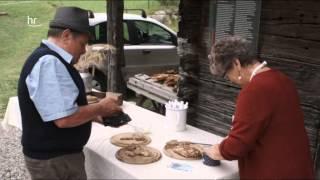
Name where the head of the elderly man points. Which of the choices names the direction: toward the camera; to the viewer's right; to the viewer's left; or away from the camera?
to the viewer's right

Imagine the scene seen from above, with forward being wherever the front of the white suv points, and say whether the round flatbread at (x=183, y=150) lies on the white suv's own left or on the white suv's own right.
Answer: on the white suv's own right

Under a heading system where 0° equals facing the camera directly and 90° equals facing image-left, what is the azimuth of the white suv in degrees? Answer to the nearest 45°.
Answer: approximately 270°

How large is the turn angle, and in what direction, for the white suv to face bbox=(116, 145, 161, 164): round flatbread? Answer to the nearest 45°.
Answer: approximately 90° to its right

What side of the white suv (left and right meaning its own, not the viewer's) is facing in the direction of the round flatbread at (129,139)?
right

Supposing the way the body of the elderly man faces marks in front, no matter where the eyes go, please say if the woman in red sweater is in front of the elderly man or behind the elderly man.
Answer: in front

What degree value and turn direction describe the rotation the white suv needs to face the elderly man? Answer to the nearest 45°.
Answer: approximately 90° to its right

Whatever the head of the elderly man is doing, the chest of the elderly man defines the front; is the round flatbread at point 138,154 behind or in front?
in front

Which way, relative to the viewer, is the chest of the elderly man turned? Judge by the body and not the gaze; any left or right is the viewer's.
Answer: facing to the right of the viewer

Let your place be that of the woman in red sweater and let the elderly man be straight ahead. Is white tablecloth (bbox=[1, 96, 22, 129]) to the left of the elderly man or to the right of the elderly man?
right

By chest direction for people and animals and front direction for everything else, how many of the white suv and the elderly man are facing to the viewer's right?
2
